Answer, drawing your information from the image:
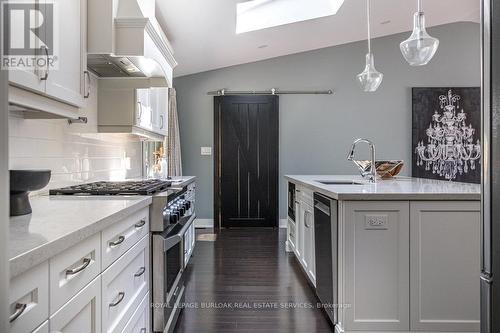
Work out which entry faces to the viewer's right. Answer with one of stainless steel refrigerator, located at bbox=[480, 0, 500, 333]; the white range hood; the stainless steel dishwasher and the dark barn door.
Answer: the white range hood

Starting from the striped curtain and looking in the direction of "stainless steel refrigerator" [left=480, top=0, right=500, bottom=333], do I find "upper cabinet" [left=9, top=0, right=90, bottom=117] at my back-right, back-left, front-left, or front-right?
front-right

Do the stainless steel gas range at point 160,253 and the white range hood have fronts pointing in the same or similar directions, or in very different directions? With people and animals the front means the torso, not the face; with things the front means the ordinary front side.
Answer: same or similar directions

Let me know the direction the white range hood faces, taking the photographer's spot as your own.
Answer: facing to the right of the viewer

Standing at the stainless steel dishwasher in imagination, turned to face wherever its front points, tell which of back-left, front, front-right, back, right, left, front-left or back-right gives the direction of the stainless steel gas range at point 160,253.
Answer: front-left

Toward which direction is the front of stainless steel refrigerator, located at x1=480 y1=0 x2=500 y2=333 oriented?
to the viewer's left

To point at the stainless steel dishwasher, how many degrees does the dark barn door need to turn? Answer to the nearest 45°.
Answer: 0° — it already faces it

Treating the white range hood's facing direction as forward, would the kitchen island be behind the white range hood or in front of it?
in front

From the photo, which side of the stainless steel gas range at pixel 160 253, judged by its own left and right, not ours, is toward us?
right

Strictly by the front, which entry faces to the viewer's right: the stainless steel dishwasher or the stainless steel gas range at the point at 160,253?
the stainless steel gas range

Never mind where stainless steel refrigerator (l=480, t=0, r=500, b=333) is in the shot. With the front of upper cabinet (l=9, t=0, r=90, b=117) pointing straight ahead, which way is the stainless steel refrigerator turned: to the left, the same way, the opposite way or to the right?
the opposite way

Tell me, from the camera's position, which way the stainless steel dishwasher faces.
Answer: facing to the left of the viewer

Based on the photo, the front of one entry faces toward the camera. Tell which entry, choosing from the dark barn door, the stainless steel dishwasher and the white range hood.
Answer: the dark barn door

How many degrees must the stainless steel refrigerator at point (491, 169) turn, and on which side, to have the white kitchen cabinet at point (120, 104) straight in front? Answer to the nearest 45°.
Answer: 0° — it already faces it

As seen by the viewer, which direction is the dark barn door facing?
toward the camera

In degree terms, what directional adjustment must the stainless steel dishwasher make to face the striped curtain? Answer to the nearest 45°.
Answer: approximately 45° to its right

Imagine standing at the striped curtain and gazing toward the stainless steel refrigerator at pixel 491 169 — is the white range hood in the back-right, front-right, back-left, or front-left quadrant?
front-right
